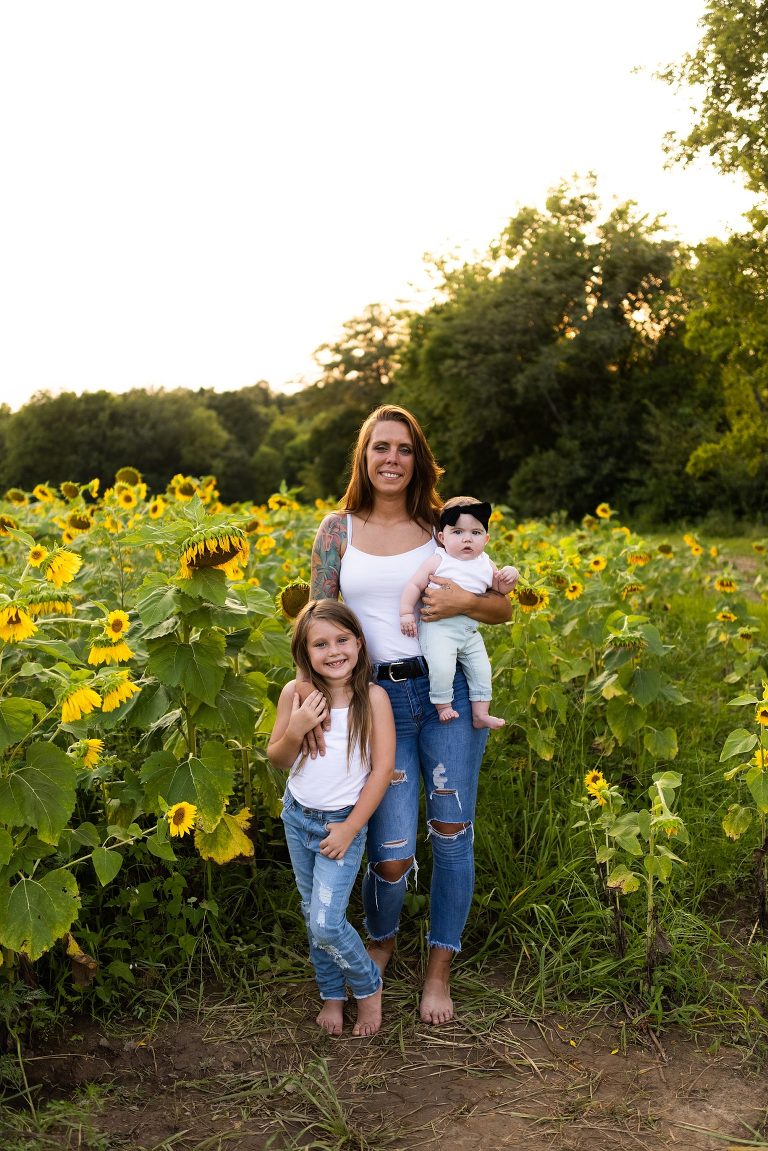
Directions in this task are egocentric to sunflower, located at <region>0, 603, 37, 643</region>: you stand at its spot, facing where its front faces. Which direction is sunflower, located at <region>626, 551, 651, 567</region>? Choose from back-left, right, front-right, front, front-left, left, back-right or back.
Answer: back-left

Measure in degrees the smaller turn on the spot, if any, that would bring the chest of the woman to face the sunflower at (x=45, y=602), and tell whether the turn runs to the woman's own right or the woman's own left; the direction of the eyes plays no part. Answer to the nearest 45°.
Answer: approximately 45° to the woman's own right

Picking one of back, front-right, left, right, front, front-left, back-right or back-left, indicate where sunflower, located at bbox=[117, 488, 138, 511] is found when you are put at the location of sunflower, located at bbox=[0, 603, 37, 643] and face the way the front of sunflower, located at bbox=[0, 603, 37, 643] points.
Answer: back

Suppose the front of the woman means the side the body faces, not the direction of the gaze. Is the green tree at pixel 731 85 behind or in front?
behind

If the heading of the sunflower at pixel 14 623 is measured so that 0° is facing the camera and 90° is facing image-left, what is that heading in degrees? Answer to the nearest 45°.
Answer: approximately 0°

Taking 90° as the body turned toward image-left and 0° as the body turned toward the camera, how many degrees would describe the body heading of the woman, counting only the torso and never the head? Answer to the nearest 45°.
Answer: approximately 0°

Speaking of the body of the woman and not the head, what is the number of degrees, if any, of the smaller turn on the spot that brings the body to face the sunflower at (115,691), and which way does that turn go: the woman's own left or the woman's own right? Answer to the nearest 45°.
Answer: approximately 45° to the woman's own right

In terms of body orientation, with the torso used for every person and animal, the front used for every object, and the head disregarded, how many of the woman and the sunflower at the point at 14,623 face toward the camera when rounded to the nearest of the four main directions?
2
